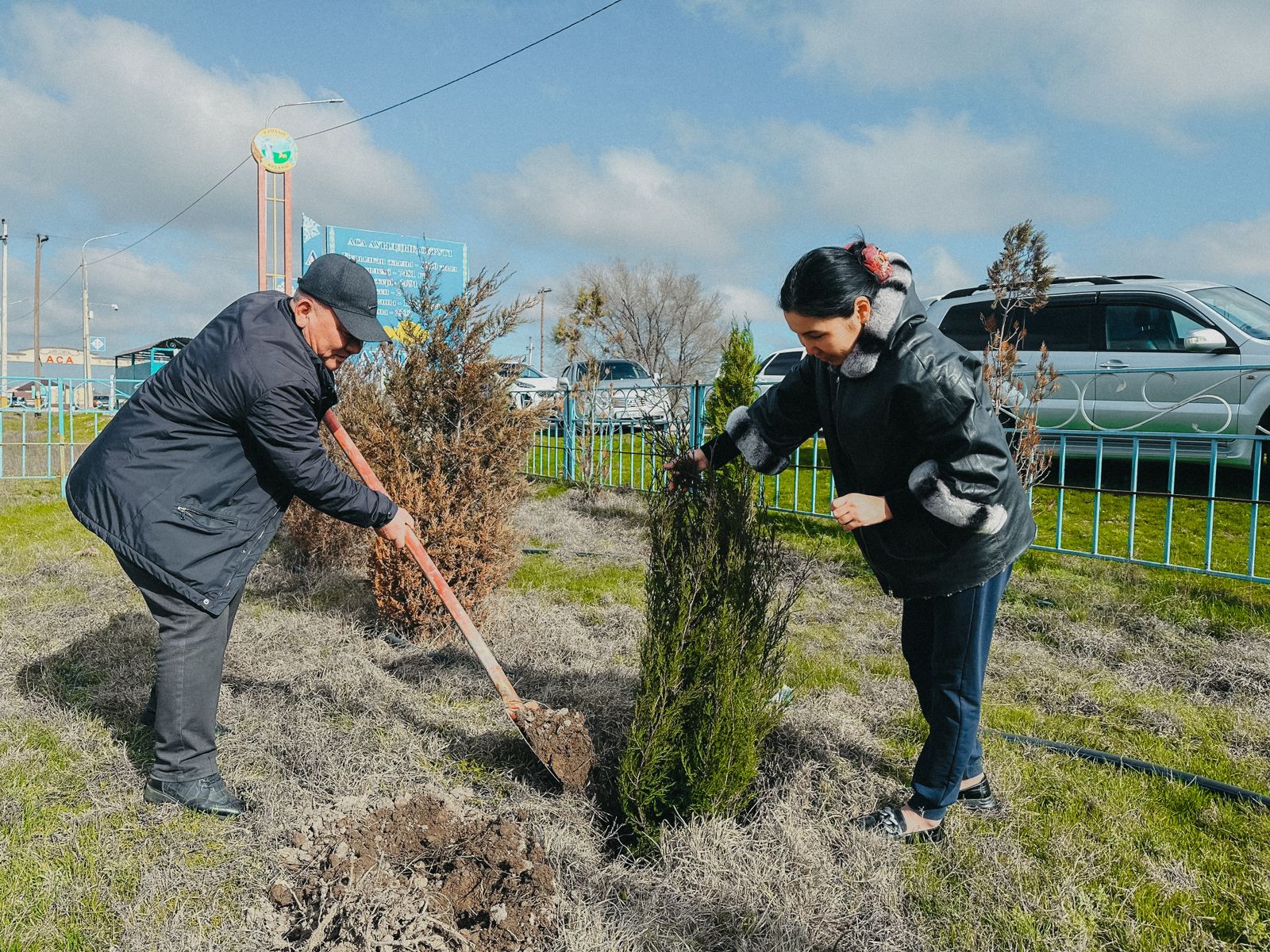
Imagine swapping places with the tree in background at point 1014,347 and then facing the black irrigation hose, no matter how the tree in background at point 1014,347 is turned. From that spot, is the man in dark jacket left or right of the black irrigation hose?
right

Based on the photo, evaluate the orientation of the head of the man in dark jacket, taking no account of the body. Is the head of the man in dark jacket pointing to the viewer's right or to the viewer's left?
to the viewer's right

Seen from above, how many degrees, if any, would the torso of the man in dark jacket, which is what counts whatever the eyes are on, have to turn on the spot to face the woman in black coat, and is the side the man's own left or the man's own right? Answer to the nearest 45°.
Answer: approximately 45° to the man's own right

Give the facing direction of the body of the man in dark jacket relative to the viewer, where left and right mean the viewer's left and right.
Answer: facing to the right of the viewer

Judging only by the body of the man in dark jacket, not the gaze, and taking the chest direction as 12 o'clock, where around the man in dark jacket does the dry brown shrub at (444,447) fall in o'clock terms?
The dry brown shrub is roughly at 10 o'clock from the man in dark jacket.

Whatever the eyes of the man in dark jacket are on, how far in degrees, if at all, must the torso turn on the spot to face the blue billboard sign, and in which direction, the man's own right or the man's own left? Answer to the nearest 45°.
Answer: approximately 90° to the man's own left

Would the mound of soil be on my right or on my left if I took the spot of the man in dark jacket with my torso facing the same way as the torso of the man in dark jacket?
on my right
